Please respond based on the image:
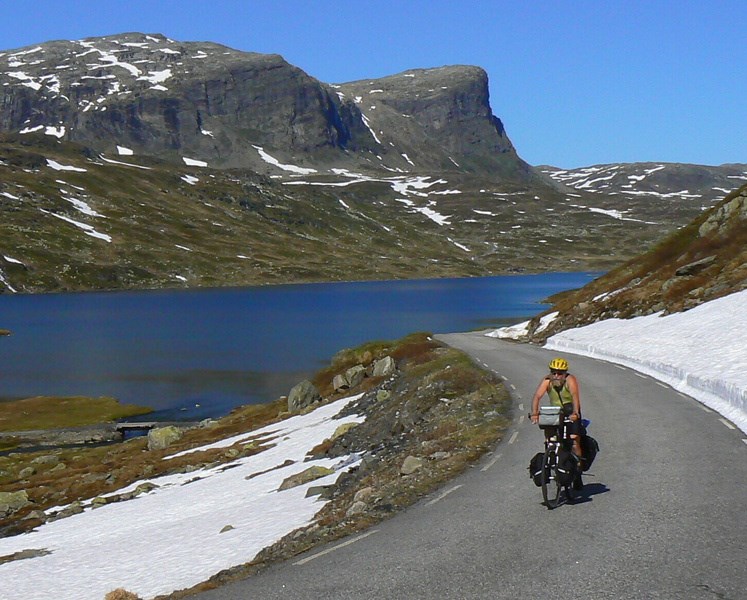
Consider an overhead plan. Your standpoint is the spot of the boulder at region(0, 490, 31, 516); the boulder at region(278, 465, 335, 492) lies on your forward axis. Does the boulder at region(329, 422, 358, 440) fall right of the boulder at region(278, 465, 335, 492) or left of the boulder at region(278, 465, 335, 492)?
left

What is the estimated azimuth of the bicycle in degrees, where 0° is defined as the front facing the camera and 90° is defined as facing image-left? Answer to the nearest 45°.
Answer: approximately 0°

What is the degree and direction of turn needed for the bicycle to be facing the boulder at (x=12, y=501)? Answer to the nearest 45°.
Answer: approximately 135° to its right

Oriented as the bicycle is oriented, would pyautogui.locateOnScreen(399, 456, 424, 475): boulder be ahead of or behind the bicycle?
behind

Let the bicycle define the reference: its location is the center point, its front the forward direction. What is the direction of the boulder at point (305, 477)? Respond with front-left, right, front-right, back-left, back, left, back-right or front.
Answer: back-right
